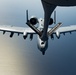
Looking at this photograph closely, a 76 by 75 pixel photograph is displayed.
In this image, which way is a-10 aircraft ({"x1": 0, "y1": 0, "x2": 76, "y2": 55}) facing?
toward the camera
